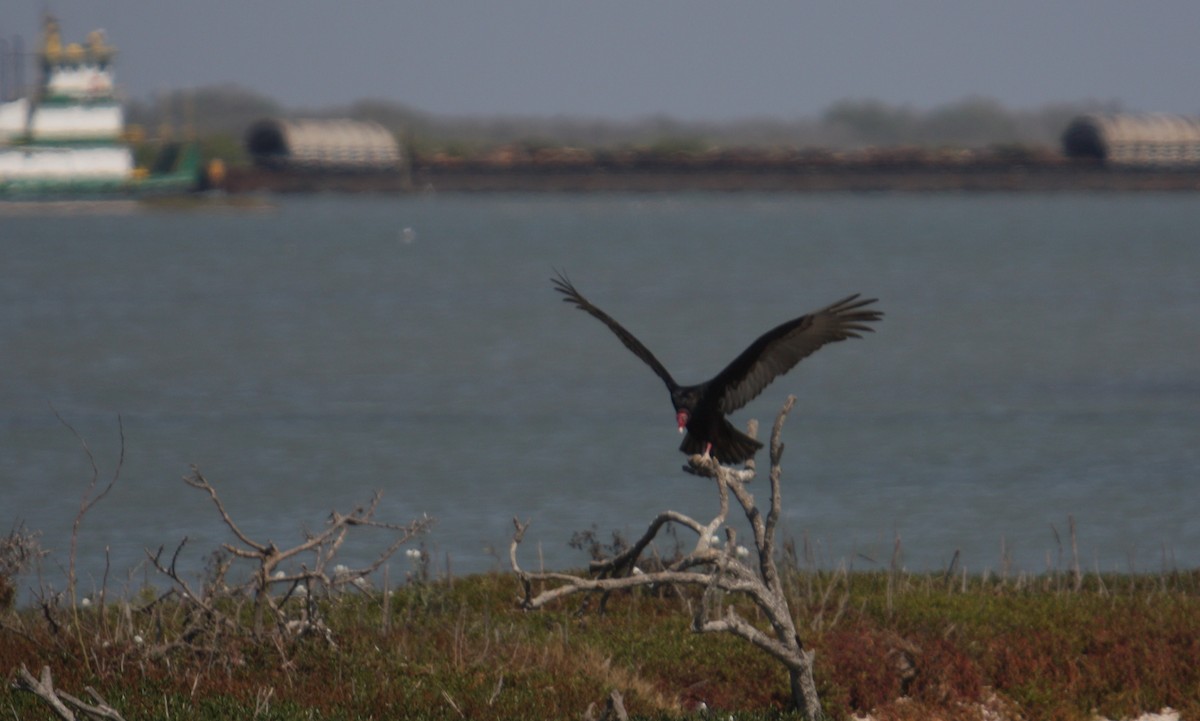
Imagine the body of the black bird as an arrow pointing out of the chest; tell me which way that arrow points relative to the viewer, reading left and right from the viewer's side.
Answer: facing the viewer and to the left of the viewer

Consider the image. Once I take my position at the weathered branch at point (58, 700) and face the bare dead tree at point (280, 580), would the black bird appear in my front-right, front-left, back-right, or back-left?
front-right

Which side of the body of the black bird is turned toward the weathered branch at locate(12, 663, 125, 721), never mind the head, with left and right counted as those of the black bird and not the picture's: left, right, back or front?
front

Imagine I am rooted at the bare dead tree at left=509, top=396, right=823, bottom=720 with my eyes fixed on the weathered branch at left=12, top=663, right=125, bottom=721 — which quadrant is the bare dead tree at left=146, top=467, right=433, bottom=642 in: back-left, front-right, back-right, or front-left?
front-right
